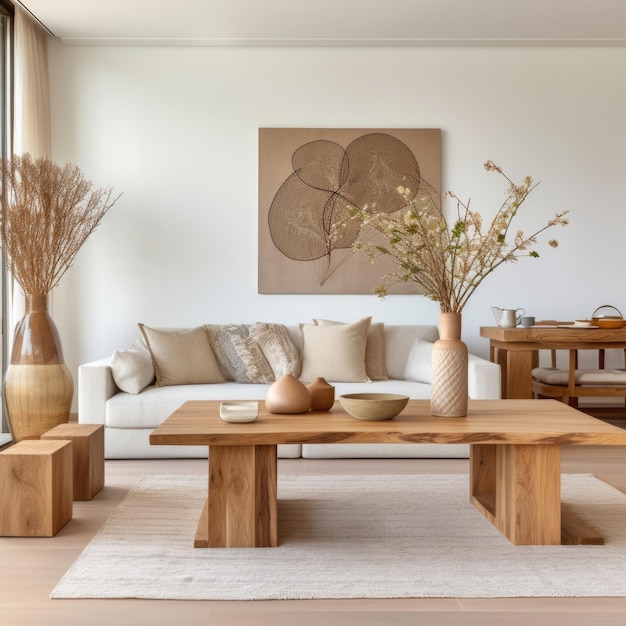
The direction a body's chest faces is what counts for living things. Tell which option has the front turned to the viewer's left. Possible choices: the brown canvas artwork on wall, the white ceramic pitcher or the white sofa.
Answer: the white ceramic pitcher

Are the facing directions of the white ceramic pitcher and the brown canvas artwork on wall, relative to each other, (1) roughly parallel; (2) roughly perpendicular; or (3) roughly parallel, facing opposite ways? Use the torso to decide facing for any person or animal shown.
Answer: roughly perpendicular

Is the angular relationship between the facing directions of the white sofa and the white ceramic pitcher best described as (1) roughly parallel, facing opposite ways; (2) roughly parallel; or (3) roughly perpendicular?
roughly perpendicular

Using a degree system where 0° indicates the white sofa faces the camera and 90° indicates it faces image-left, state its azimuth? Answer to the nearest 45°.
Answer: approximately 0°

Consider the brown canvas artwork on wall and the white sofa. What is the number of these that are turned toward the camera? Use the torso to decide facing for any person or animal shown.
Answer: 2

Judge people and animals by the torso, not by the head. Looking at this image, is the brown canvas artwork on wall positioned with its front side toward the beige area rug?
yes

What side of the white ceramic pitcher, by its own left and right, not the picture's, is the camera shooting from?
left
